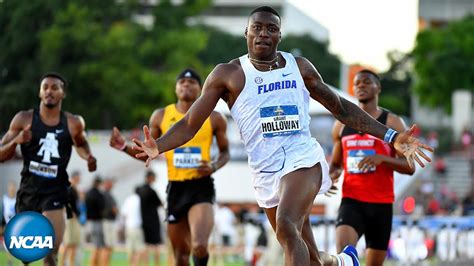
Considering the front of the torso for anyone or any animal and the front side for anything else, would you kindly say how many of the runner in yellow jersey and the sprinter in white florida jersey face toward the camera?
2

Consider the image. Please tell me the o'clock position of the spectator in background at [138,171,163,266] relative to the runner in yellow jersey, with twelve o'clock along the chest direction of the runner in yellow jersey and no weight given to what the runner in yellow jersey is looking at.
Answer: The spectator in background is roughly at 6 o'clock from the runner in yellow jersey.

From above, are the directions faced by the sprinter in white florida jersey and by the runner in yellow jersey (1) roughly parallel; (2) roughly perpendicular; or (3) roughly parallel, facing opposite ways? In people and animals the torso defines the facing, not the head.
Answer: roughly parallel

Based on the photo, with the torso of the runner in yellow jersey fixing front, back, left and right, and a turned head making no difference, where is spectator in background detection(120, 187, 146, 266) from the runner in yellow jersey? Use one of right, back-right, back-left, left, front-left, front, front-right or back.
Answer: back

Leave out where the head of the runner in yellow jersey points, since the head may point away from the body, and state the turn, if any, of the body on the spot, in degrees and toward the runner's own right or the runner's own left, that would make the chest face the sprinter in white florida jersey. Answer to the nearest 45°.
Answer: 0° — they already face them

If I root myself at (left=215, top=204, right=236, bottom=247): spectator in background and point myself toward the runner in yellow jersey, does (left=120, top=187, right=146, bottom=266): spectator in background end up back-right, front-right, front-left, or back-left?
front-right

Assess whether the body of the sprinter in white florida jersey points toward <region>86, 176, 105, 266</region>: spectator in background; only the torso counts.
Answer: no

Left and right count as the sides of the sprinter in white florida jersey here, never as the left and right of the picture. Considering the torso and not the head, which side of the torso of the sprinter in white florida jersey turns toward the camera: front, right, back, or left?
front

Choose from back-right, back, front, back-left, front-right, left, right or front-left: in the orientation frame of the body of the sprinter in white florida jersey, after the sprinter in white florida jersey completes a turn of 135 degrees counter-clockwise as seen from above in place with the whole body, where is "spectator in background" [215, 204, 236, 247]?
front-left

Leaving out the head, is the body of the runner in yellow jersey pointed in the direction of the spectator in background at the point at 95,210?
no

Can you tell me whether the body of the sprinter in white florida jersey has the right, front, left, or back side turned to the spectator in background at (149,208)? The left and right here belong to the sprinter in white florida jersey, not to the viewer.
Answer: back

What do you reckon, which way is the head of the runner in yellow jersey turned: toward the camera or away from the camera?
toward the camera
